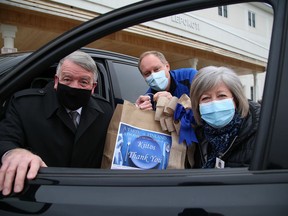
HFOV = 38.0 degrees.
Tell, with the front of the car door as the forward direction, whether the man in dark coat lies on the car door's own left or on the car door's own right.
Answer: on the car door's own right

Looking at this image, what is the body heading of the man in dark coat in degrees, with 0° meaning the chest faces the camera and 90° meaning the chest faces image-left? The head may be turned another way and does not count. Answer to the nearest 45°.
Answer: approximately 0°

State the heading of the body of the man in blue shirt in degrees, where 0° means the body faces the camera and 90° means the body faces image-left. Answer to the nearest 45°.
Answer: approximately 45°

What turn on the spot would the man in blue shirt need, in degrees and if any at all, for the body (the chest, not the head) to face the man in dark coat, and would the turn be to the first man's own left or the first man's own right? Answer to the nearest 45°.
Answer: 0° — they already face them

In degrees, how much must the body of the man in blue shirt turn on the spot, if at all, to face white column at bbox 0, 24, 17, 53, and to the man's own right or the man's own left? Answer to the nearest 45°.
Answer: approximately 90° to the man's own right

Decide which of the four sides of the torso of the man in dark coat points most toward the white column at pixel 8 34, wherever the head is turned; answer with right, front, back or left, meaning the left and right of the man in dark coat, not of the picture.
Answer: back

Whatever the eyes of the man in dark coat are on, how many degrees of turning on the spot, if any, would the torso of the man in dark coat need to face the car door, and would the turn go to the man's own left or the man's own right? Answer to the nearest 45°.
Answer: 0° — they already face it
